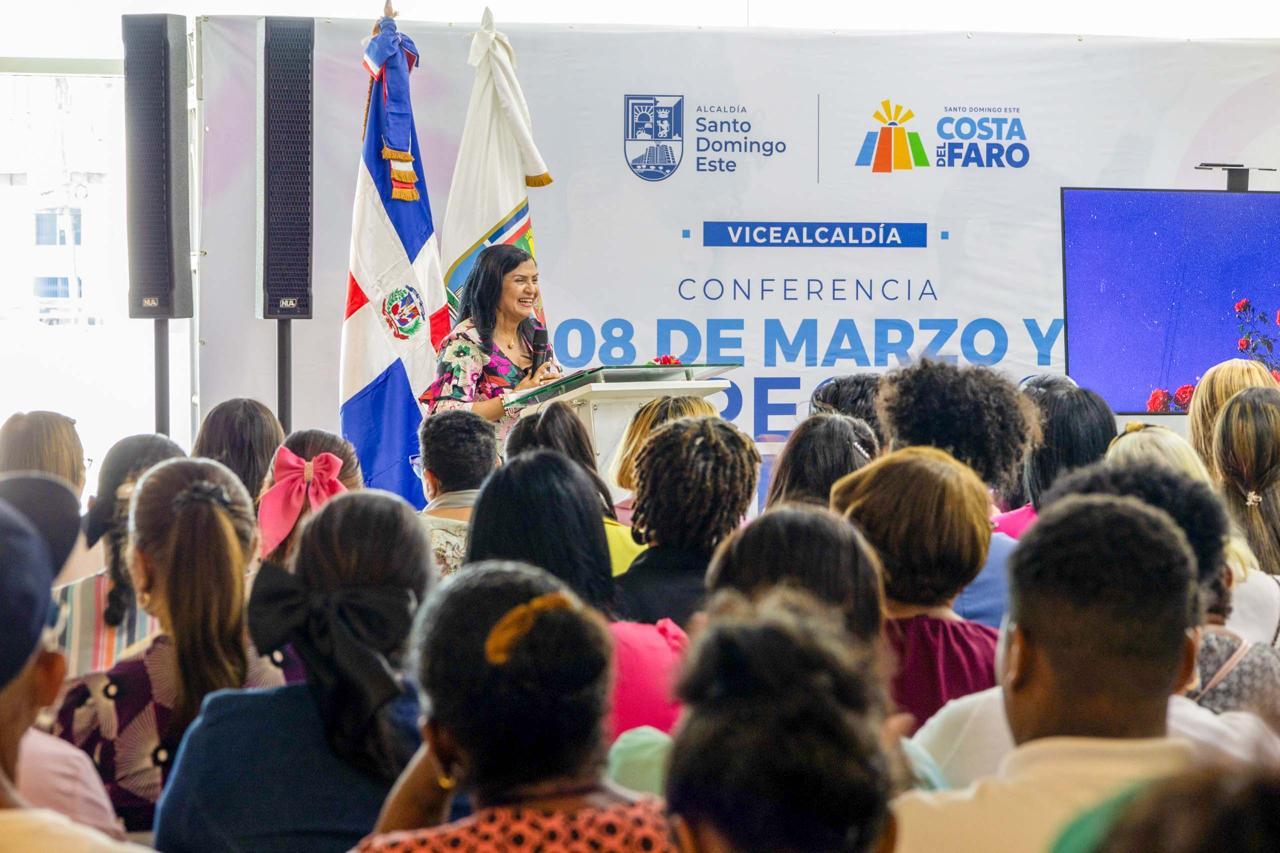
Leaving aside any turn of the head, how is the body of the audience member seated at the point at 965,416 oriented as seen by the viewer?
away from the camera

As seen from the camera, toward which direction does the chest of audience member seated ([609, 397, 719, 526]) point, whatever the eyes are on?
away from the camera

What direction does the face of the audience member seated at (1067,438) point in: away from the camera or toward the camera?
away from the camera

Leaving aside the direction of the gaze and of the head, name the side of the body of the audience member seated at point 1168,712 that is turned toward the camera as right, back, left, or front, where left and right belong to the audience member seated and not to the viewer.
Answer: back

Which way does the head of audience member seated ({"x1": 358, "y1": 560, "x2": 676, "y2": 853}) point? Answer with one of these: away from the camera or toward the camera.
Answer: away from the camera

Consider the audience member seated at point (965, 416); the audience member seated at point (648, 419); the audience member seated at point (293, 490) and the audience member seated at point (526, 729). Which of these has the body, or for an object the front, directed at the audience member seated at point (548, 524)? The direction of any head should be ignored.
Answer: the audience member seated at point (526, 729)

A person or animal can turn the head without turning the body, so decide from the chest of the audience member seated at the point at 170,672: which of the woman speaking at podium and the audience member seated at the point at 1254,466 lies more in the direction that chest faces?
the woman speaking at podium

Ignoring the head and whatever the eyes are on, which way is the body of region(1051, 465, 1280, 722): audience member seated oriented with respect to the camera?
away from the camera

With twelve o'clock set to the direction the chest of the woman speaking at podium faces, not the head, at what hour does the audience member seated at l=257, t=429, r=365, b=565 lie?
The audience member seated is roughly at 2 o'clock from the woman speaking at podium.

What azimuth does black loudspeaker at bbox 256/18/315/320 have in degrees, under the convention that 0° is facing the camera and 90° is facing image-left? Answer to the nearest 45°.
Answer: approximately 0°

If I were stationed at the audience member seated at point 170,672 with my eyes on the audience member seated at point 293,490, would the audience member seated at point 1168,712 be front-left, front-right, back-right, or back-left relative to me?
back-right
